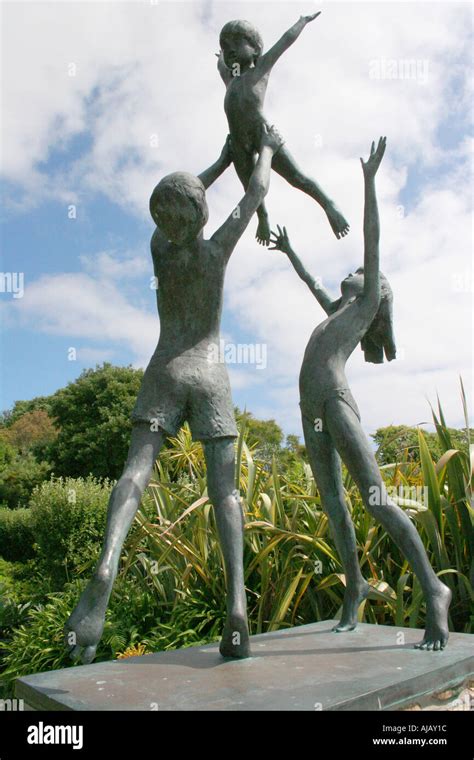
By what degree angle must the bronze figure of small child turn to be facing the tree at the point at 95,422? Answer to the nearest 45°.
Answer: approximately 180°

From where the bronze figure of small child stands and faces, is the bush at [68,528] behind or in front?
behind

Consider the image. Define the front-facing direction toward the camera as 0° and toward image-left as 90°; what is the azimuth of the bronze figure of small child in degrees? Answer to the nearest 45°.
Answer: approximately 0°
